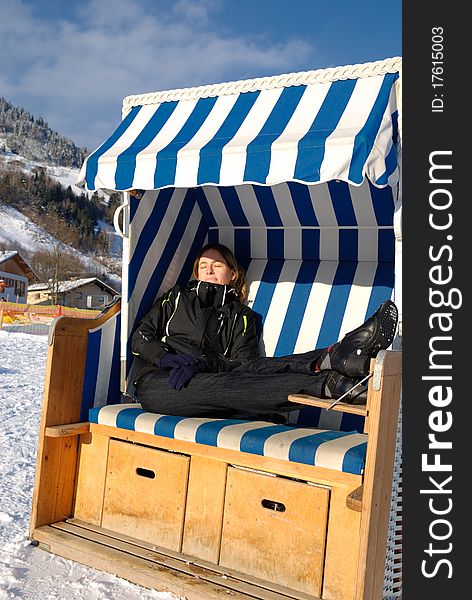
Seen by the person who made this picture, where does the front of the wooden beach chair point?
facing the viewer and to the left of the viewer

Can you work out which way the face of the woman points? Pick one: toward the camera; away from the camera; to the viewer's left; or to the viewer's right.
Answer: toward the camera
